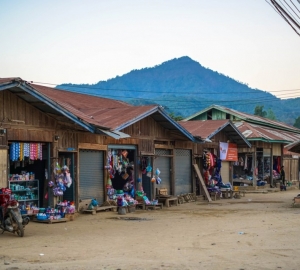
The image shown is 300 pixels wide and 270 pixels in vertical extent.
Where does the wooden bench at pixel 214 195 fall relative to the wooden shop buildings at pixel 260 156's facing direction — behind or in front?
in front

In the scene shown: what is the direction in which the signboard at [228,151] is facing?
toward the camera

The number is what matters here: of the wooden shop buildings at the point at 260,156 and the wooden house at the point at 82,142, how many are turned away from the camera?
0

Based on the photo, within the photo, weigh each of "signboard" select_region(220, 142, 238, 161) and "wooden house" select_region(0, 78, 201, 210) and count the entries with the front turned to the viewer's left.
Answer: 0

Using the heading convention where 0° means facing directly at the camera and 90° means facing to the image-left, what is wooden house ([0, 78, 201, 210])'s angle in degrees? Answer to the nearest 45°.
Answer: approximately 315°

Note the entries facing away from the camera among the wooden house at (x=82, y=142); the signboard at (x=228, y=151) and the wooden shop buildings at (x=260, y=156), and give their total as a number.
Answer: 0

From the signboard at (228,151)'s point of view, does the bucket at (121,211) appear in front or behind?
in front

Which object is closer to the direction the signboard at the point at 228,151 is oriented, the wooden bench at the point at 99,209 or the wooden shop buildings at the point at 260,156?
the wooden bench

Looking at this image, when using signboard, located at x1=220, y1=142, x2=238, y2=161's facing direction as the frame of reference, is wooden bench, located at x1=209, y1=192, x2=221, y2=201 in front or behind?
in front
